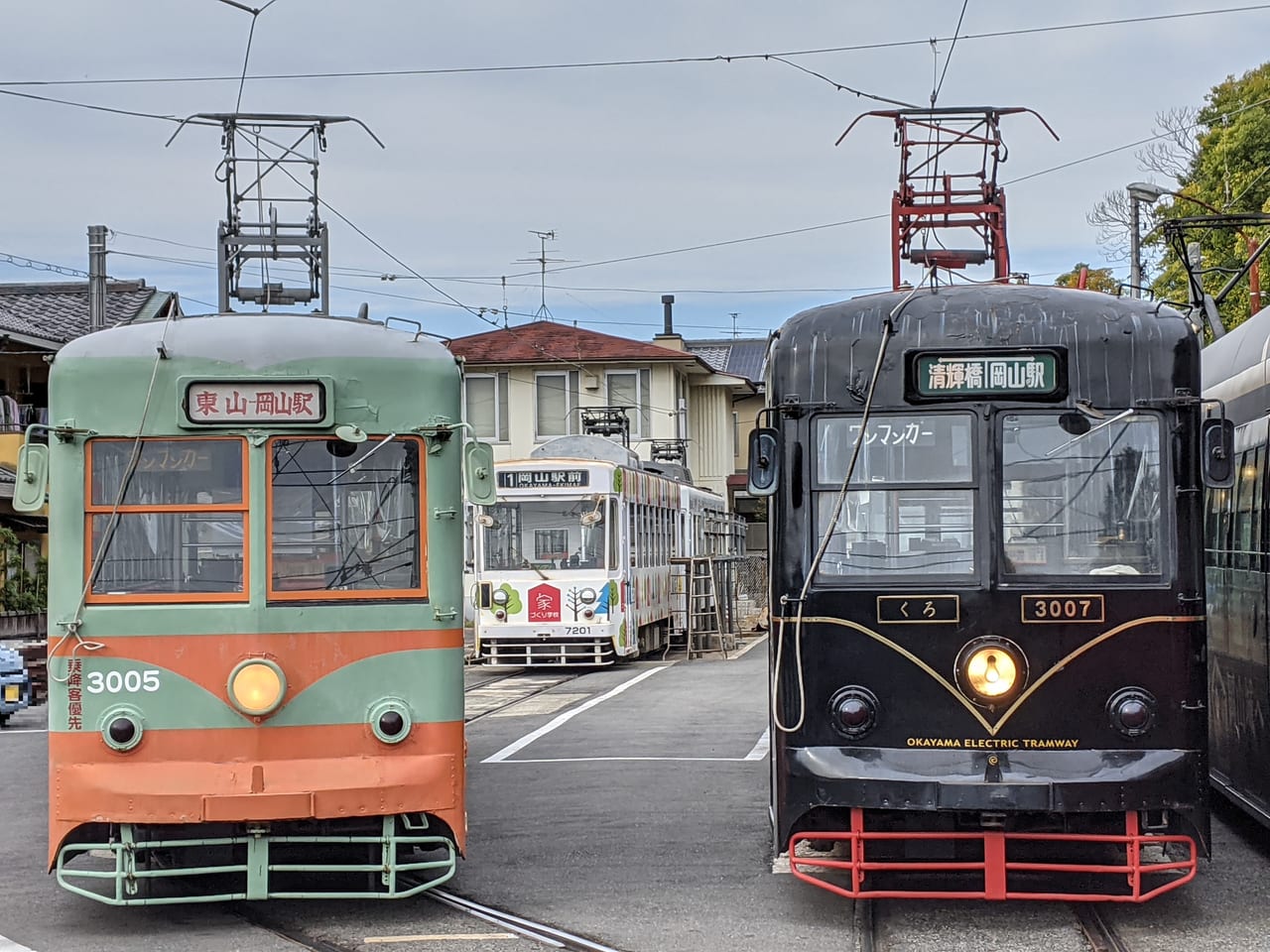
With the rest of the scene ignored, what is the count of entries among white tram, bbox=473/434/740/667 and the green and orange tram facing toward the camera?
2

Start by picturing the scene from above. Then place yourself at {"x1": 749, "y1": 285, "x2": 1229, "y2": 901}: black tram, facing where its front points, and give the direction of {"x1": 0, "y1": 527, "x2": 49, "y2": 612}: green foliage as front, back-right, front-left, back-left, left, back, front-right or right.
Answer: back-right

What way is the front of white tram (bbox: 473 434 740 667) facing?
toward the camera

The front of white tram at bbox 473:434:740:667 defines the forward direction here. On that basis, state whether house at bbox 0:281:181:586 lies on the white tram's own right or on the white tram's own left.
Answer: on the white tram's own right

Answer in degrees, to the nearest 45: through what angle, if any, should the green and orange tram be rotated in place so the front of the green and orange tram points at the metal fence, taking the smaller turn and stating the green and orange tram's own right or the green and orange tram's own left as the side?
approximately 180°

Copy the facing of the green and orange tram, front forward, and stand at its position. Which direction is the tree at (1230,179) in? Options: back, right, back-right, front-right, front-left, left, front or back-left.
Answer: back-left

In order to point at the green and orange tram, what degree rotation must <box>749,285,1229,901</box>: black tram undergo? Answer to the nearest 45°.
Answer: approximately 90° to its right

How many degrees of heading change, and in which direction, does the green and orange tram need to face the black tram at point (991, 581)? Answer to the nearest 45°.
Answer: approximately 90° to its left

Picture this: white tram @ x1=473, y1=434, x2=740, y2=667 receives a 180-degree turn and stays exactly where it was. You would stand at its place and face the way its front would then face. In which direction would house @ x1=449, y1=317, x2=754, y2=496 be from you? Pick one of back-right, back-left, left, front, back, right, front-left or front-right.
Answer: front

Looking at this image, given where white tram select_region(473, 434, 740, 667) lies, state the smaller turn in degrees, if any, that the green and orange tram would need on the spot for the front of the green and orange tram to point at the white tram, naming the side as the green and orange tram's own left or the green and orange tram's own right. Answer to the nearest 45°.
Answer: approximately 180°

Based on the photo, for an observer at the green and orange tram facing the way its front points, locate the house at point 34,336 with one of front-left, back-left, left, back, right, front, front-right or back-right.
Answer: back

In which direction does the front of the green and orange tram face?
toward the camera

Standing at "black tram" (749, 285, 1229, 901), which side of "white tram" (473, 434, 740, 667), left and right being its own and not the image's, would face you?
front

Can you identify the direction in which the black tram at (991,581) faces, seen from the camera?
facing the viewer

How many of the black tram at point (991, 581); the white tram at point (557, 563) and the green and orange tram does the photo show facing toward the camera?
3

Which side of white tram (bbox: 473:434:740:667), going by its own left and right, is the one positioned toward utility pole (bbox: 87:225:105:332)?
right
